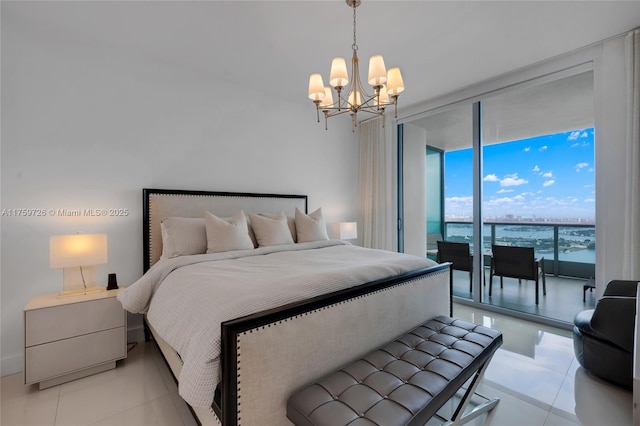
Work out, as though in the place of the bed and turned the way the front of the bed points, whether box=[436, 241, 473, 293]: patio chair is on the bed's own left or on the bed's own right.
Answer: on the bed's own left

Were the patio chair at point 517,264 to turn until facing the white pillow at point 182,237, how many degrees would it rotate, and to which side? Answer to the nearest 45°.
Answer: approximately 180°

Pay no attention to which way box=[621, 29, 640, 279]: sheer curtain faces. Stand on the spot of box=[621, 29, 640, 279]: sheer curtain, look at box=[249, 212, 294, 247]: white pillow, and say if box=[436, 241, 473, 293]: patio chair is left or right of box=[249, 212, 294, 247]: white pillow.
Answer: right

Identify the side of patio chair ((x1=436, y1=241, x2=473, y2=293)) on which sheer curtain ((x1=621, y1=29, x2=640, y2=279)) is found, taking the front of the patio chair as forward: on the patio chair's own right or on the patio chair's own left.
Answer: on the patio chair's own right

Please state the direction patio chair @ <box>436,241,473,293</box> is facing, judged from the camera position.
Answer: facing away from the viewer and to the right of the viewer

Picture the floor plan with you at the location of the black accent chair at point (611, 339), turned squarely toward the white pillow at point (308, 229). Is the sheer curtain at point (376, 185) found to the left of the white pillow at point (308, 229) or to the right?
right

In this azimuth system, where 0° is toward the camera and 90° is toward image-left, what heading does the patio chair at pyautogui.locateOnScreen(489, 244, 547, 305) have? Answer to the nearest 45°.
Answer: approximately 225°

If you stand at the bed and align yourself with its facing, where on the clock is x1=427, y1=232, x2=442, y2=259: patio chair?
The patio chair is roughly at 9 o'clock from the bed.
